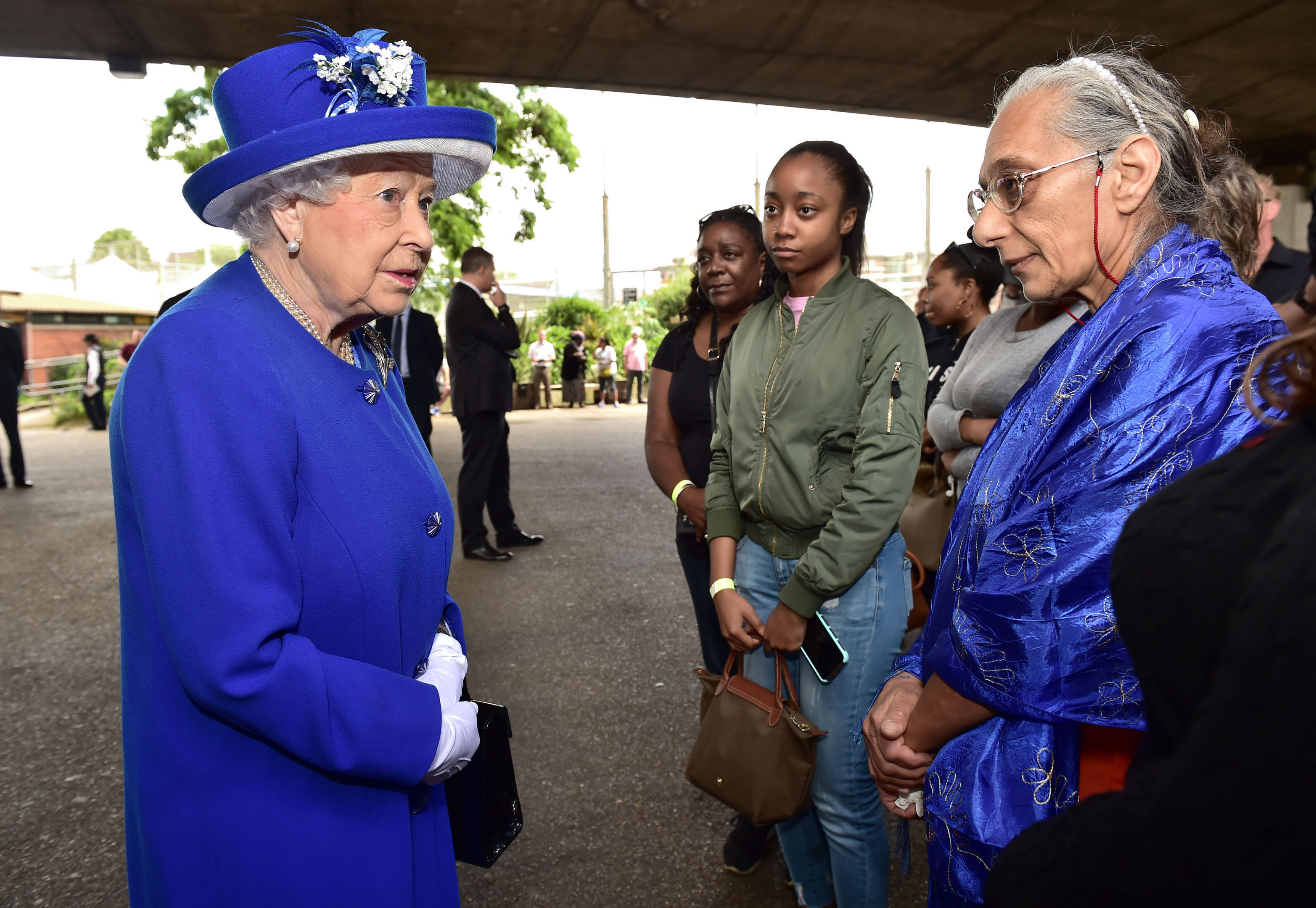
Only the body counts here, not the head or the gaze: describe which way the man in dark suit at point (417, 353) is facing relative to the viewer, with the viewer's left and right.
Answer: facing the viewer and to the left of the viewer

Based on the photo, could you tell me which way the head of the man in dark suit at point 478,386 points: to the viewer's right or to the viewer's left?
to the viewer's right

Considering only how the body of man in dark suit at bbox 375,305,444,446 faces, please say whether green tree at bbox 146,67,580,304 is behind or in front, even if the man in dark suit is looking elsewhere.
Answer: behind

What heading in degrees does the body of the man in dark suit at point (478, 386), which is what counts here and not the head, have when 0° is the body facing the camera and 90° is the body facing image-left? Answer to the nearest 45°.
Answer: approximately 270°
